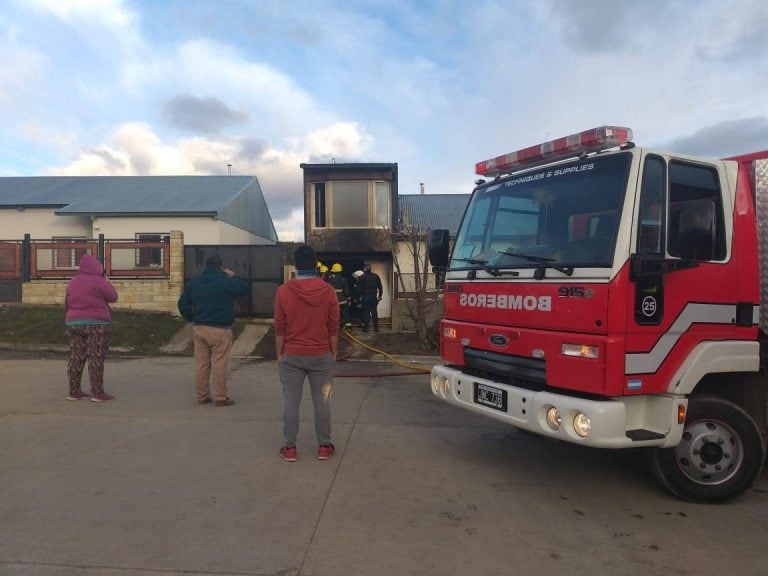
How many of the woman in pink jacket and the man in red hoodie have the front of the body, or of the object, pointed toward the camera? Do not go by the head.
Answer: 0

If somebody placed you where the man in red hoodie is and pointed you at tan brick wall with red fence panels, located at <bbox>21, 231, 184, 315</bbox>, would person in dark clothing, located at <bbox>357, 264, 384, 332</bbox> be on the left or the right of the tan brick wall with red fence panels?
right

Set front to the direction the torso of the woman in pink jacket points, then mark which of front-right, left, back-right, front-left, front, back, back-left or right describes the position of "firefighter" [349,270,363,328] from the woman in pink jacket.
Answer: front

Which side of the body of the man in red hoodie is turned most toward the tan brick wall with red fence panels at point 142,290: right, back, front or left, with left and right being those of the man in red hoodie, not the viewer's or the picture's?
front

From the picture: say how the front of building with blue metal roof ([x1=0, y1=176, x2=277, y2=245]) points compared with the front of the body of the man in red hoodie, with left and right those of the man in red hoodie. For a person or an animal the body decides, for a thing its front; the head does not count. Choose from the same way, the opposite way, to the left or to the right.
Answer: the opposite way

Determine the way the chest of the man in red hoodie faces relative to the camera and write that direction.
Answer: away from the camera

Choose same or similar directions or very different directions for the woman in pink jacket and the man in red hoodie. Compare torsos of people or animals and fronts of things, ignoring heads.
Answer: same or similar directions

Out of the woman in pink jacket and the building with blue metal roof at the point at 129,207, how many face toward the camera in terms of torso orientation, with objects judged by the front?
1

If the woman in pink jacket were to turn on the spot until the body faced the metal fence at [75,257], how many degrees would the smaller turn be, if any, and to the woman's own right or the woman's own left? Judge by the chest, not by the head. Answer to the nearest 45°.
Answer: approximately 45° to the woman's own left

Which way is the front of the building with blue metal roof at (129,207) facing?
toward the camera

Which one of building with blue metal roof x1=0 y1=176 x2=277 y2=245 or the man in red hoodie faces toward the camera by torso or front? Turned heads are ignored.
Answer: the building with blue metal roof

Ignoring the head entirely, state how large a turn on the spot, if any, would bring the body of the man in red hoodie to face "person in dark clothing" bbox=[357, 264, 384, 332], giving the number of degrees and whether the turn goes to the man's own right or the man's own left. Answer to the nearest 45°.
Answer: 0° — they already face them

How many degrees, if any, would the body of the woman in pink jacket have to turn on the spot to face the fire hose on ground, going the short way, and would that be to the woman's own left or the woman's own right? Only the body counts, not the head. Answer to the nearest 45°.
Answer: approximately 45° to the woman's own right

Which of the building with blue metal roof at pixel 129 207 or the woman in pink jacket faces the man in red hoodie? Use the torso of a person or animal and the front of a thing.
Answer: the building with blue metal roof

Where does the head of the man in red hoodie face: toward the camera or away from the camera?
away from the camera

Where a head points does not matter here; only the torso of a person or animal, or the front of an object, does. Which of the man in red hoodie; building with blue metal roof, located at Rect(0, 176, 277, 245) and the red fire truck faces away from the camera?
the man in red hoodie

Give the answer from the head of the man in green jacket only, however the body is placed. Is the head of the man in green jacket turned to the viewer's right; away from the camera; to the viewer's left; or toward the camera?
away from the camera

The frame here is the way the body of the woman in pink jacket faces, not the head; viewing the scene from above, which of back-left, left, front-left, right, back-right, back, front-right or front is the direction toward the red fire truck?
right

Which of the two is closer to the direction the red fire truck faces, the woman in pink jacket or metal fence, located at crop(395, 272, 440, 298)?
the woman in pink jacket
